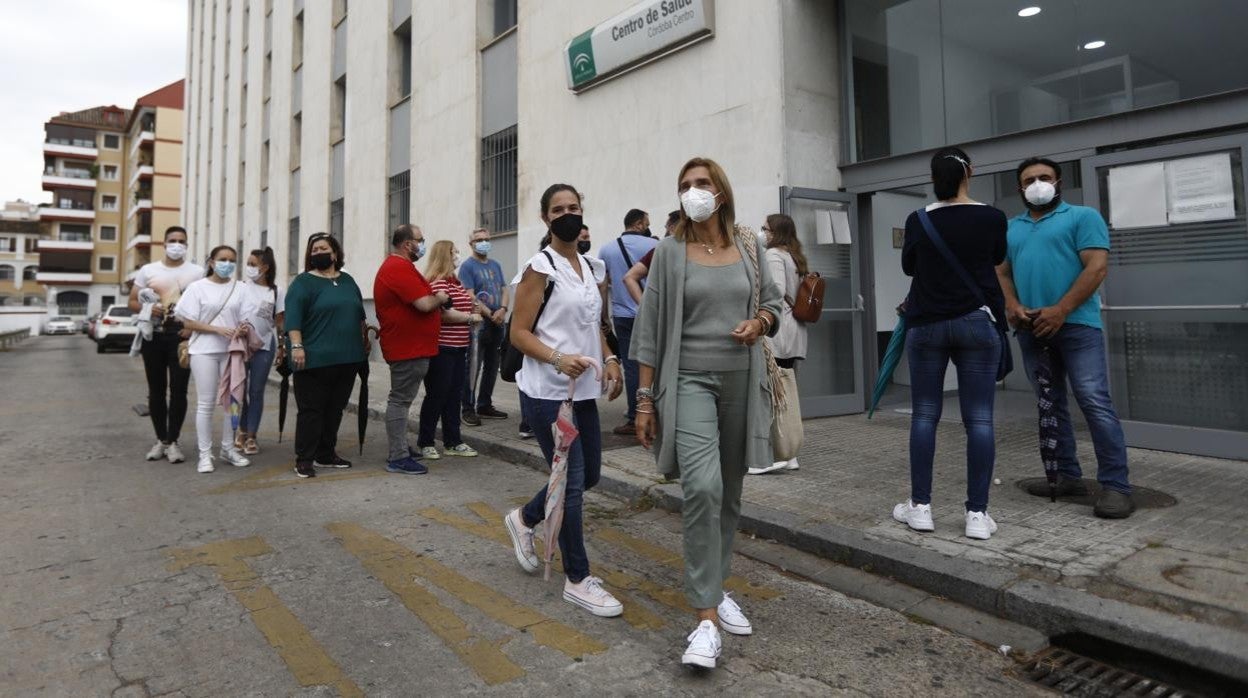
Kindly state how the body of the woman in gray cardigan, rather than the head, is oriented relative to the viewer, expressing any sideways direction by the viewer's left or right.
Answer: facing the viewer

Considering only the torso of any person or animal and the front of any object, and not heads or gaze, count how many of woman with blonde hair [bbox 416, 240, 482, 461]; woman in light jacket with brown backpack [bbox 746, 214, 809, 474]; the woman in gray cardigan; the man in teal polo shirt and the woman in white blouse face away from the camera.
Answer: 0

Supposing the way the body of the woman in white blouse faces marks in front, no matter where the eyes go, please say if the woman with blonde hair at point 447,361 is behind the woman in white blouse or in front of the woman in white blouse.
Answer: behind

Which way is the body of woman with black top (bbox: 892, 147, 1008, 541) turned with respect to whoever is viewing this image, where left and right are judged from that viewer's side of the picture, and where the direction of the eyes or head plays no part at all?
facing away from the viewer

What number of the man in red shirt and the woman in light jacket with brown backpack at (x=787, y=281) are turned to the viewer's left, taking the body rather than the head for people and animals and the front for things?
1

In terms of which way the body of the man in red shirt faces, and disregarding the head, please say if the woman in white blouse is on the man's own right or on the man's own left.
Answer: on the man's own right

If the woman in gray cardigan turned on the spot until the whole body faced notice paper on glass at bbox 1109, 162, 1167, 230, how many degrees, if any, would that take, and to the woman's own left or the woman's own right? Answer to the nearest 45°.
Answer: approximately 135° to the woman's own left

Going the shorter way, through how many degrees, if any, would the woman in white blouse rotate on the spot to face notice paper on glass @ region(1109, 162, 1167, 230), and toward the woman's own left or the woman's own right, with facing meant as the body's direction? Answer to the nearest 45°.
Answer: approximately 90° to the woman's own left

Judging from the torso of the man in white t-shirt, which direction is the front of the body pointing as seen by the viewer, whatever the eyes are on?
toward the camera

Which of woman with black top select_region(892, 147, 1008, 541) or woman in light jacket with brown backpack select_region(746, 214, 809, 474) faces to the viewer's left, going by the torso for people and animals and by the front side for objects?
the woman in light jacket with brown backpack

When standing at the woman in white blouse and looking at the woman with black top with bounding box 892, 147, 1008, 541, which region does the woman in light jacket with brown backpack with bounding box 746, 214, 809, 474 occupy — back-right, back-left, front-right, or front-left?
front-left

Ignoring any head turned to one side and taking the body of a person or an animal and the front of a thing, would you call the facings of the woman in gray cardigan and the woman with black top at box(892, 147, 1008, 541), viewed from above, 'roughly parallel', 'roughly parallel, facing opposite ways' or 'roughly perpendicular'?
roughly parallel, facing opposite ways

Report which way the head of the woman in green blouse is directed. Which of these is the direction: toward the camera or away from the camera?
toward the camera

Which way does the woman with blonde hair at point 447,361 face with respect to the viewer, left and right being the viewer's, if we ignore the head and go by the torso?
facing to the right of the viewer

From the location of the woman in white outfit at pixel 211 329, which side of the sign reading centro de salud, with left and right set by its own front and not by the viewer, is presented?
front

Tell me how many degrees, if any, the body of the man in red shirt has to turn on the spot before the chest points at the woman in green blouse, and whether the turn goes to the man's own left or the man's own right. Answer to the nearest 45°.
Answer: approximately 180°

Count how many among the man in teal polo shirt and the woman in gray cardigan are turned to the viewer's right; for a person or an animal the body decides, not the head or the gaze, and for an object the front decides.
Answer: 0
